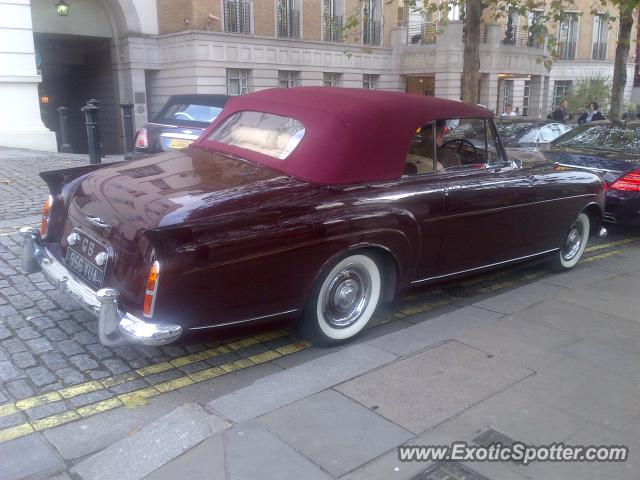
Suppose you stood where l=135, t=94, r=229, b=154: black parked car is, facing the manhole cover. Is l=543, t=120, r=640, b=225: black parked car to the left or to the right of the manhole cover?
left

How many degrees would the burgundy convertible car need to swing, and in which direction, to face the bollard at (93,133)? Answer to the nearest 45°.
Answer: approximately 90° to its left

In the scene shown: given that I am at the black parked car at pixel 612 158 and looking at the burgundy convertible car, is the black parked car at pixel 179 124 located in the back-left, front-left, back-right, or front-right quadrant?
front-right

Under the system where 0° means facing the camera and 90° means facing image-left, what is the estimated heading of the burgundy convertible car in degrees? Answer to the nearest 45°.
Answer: approximately 225°

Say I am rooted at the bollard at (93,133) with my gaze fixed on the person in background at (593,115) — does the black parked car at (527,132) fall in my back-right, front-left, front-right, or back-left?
front-right

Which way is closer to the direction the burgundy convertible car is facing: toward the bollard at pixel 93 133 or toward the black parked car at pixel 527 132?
the black parked car
